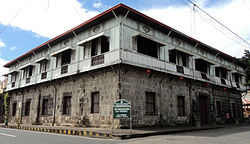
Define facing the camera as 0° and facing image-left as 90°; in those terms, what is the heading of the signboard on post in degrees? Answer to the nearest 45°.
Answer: approximately 0°

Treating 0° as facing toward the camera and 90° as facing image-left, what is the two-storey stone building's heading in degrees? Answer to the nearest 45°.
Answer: approximately 315°

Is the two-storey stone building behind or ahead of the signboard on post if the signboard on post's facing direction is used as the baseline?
behind

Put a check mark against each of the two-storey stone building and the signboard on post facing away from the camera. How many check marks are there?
0

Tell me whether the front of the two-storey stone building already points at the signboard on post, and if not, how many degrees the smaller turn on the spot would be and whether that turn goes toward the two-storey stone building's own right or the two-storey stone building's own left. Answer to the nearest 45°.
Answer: approximately 45° to the two-storey stone building's own right
